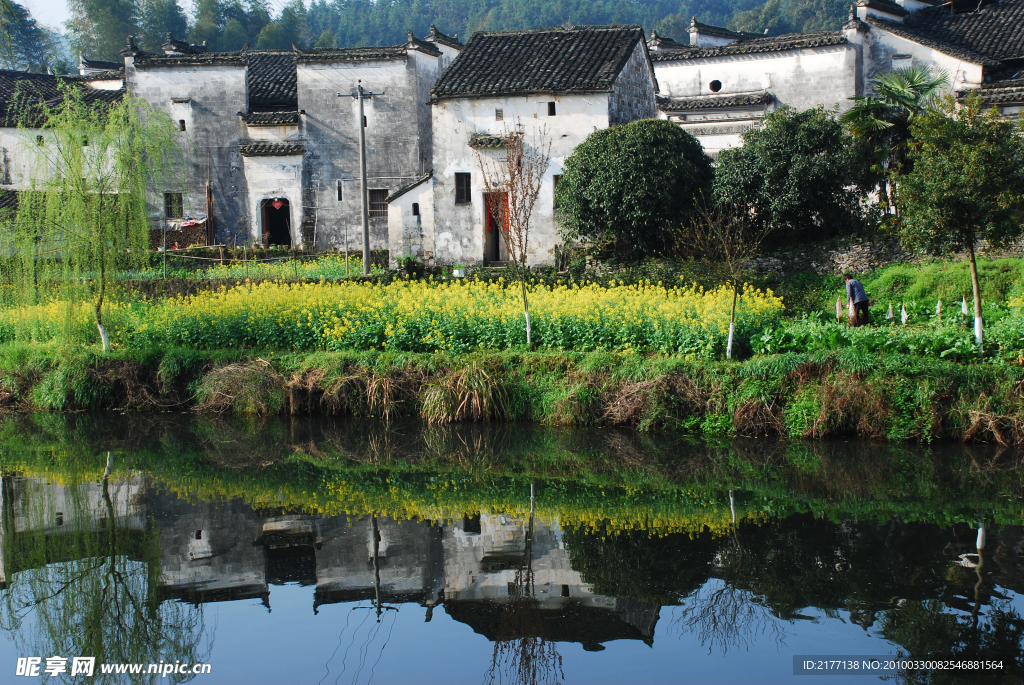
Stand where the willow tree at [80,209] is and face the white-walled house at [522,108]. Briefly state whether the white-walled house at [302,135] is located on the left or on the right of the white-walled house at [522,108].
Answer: left

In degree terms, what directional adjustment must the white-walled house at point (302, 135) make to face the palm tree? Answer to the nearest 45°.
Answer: approximately 45° to its left

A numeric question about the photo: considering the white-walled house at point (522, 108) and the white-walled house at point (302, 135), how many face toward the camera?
2

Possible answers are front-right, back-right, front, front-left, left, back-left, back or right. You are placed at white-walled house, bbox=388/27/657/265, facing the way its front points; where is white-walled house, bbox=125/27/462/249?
back-right

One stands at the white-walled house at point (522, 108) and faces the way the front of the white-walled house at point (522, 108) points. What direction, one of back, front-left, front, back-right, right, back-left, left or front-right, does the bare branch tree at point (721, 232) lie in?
front-left

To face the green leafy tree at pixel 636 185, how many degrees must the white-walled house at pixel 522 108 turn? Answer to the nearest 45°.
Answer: approximately 45° to its left

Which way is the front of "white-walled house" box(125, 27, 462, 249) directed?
toward the camera

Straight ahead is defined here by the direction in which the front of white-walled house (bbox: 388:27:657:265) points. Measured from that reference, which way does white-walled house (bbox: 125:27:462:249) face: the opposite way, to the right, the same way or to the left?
the same way

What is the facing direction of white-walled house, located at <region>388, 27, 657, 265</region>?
toward the camera

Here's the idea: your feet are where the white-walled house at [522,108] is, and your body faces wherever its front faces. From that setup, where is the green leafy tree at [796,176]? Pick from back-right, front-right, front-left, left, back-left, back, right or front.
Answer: front-left
